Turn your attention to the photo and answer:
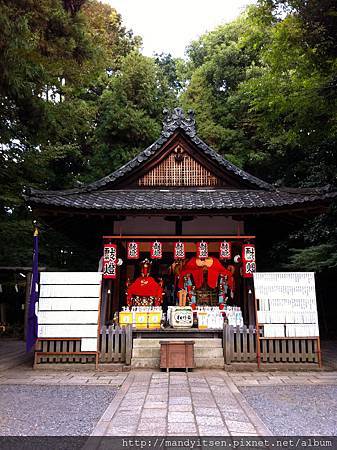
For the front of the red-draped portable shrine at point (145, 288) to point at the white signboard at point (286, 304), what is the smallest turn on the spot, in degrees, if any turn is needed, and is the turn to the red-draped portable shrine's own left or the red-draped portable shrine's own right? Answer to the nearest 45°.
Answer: approximately 45° to the red-draped portable shrine's own left

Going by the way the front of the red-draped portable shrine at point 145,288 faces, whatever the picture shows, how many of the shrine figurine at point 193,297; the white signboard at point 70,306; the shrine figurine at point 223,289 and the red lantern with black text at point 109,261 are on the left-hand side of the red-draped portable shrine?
2

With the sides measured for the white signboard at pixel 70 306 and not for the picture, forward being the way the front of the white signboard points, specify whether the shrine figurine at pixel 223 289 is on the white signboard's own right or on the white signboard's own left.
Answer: on the white signboard's own left

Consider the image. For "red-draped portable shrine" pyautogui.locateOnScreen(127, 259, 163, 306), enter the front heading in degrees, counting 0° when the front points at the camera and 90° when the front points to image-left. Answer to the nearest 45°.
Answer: approximately 0°

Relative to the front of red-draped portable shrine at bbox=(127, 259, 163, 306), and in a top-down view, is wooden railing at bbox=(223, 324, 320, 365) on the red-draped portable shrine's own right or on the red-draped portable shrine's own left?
on the red-draped portable shrine's own left

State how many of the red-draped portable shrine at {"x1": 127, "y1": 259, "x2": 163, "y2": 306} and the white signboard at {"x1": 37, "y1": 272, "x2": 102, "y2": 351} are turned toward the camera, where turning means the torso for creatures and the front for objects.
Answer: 2

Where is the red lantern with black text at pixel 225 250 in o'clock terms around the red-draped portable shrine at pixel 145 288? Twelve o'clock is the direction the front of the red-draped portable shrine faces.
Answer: The red lantern with black text is roughly at 10 o'clock from the red-draped portable shrine.

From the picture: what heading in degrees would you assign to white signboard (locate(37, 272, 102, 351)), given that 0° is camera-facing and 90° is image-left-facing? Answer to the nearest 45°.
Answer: approximately 0°

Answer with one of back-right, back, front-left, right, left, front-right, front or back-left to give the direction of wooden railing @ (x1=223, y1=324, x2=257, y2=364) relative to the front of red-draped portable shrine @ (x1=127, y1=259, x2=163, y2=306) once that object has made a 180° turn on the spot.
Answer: back-right
